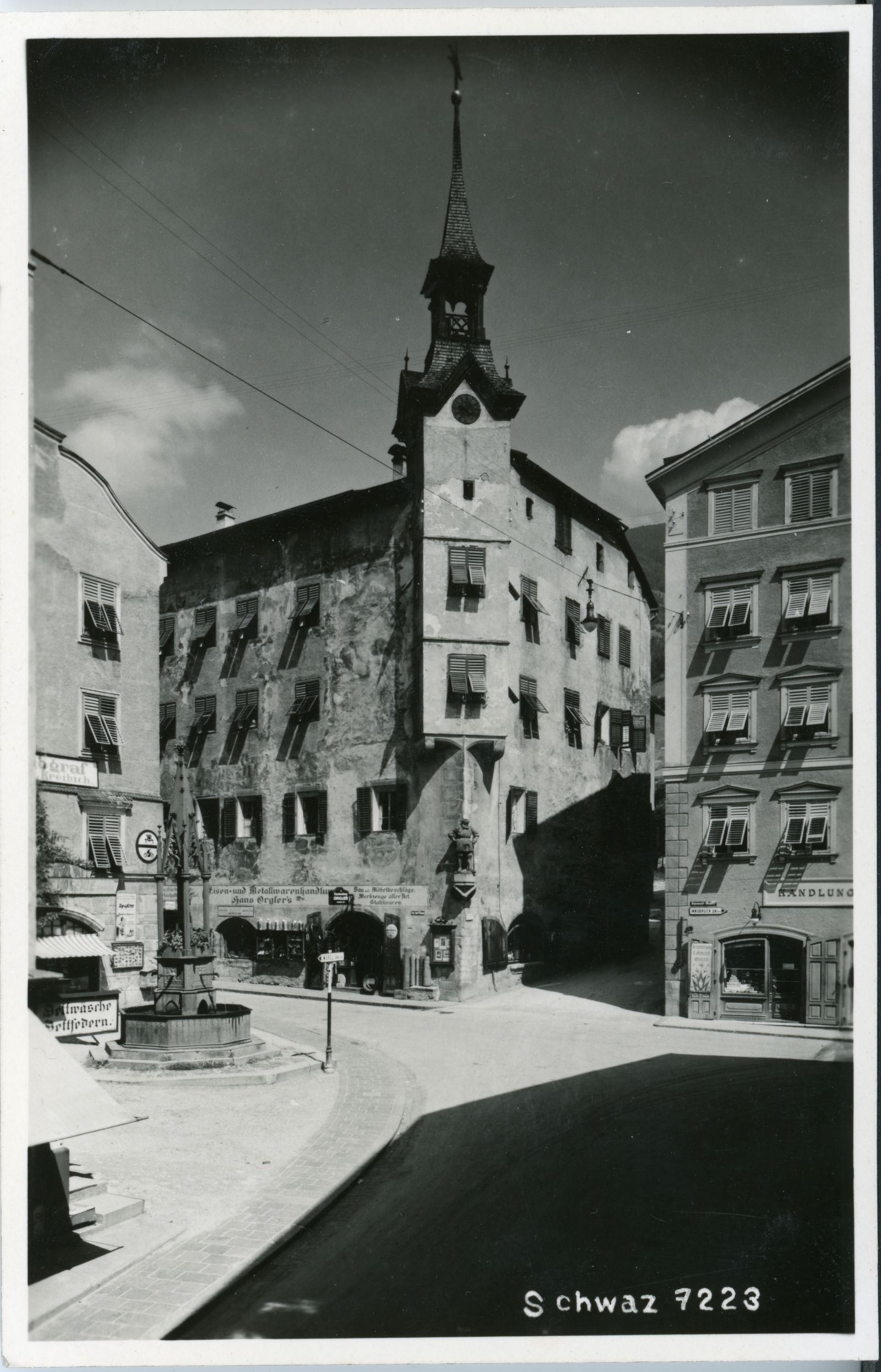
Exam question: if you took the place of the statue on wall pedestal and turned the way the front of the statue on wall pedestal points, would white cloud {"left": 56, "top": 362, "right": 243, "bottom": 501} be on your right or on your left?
on your right

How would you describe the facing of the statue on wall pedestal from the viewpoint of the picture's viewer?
facing the viewer

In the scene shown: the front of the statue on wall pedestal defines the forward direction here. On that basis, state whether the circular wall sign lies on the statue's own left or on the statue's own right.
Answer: on the statue's own right
